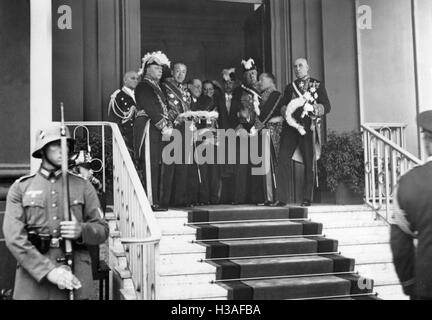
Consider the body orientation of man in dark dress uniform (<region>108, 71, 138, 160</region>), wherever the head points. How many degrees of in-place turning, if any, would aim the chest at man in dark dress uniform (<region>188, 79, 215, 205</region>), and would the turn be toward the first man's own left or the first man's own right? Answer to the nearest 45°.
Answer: approximately 90° to the first man's own left

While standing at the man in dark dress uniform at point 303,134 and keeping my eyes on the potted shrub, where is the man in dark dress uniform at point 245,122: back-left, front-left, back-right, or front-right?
back-left

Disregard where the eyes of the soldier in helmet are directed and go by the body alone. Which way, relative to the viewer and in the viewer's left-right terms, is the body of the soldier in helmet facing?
facing the viewer

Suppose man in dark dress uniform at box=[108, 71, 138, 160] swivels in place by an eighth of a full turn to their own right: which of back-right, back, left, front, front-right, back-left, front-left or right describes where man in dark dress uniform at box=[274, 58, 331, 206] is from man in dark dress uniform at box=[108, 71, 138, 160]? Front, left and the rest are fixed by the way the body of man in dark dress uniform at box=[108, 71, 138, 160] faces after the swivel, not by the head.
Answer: left

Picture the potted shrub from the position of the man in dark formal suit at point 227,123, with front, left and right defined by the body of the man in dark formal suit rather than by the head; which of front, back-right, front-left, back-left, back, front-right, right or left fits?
left

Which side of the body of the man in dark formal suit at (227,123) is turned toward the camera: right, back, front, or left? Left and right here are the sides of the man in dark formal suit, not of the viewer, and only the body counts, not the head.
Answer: front

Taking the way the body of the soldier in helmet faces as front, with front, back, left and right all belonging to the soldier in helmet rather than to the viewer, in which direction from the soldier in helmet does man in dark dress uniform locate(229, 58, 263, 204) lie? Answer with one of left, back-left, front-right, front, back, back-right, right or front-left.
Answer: back-left

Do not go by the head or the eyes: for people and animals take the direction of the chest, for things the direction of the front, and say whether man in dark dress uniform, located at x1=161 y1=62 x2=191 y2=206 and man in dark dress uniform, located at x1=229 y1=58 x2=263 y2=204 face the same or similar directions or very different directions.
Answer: same or similar directions

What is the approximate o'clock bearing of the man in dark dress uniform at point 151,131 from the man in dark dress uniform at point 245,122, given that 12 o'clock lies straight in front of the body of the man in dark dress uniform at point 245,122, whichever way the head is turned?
the man in dark dress uniform at point 151,131 is roughly at 3 o'clock from the man in dark dress uniform at point 245,122.

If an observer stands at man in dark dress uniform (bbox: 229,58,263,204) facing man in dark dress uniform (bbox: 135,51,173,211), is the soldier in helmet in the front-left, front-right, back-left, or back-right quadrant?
front-left

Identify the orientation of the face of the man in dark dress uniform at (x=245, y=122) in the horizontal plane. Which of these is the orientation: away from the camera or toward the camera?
toward the camera

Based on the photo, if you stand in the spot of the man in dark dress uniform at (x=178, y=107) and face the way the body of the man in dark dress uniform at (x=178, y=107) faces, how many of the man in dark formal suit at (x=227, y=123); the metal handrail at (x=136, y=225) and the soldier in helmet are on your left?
1

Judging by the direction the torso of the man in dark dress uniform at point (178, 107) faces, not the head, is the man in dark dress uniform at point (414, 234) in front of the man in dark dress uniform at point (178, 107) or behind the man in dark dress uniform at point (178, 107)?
in front

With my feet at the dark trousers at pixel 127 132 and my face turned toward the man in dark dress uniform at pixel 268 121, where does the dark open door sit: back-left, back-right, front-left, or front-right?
front-left
